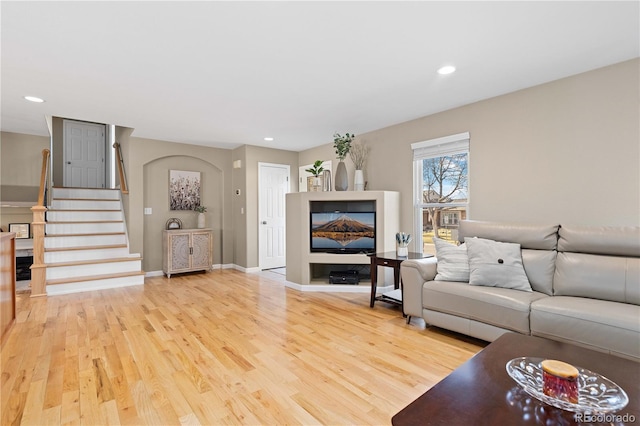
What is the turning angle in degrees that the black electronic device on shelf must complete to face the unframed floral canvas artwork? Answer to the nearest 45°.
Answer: approximately 90° to its right

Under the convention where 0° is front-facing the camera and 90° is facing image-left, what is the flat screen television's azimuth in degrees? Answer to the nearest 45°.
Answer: approximately 0°

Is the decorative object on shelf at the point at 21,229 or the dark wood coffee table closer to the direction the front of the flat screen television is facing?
the dark wood coffee table

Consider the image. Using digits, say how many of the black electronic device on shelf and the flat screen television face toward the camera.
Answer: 2

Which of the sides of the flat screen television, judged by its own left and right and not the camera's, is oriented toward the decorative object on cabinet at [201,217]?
right

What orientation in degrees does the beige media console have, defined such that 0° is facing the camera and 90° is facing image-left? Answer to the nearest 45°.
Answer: approximately 0°

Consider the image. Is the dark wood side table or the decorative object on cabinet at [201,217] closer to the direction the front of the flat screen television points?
the dark wood side table
